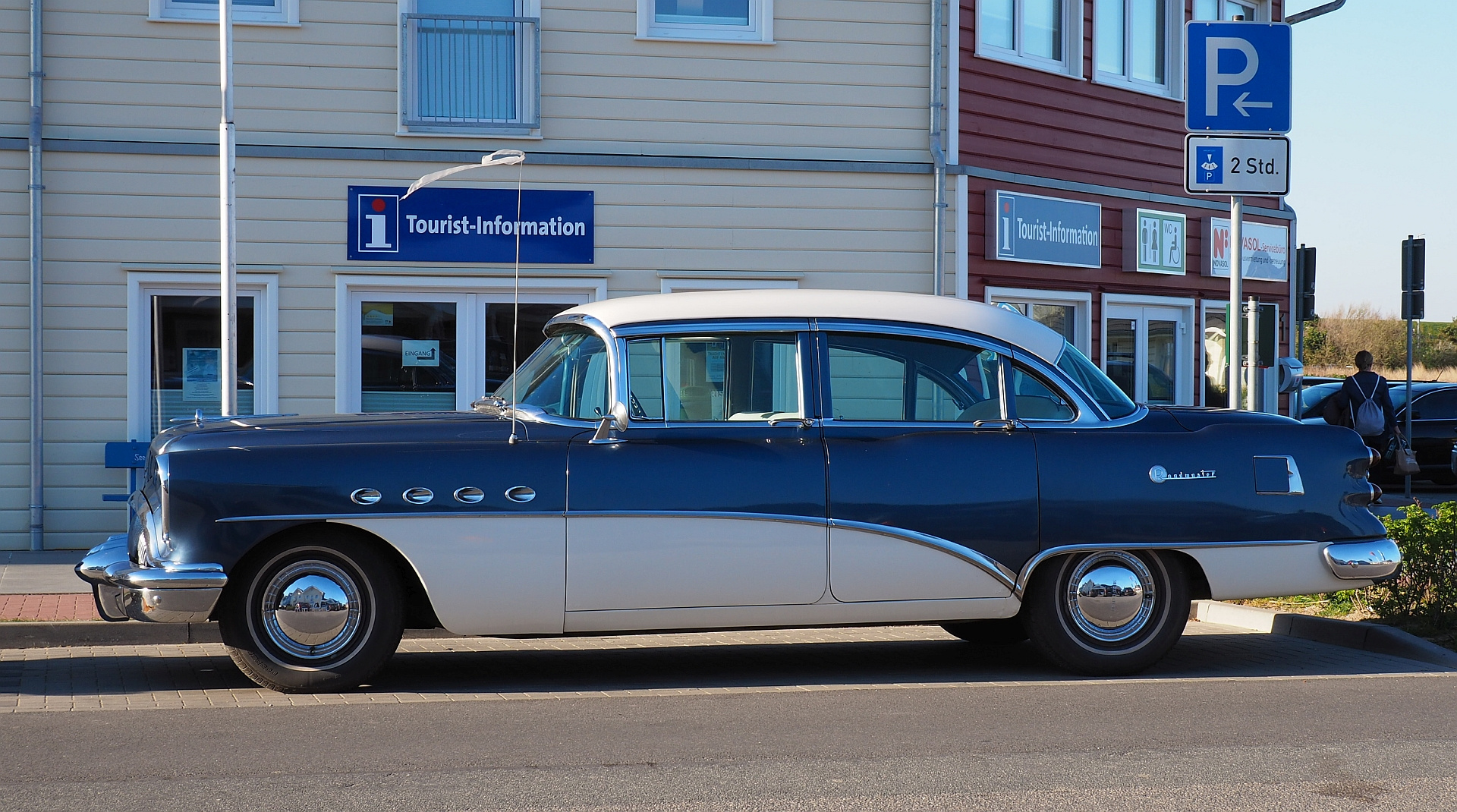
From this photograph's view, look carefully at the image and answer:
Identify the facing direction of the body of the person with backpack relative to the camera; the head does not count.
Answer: away from the camera

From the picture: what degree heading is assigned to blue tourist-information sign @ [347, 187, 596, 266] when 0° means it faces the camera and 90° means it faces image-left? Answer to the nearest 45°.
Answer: approximately 0°

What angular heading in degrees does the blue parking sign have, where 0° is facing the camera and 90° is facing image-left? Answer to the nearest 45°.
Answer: approximately 0°

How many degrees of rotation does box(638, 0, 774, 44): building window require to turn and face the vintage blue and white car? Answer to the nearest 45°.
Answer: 0° — it already faces it

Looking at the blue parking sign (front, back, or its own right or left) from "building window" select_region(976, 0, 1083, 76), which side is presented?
back

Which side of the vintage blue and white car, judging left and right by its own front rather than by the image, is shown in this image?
left

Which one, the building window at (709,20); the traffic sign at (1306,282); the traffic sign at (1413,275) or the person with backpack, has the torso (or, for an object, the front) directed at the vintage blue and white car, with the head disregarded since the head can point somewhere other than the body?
the building window

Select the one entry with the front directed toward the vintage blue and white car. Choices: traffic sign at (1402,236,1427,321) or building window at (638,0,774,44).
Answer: the building window

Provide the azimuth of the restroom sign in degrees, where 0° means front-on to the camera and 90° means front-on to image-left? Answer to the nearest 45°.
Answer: approximately 315°

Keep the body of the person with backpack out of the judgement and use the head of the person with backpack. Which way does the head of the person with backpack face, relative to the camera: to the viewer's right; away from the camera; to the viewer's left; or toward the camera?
away from the camera

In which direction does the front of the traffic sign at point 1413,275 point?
away from the camera

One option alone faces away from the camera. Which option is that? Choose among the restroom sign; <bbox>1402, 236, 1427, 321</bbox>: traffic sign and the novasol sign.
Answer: the traffic sign

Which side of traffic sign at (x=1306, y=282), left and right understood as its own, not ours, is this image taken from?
back

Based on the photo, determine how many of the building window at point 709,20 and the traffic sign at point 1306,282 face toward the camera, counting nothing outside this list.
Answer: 1
